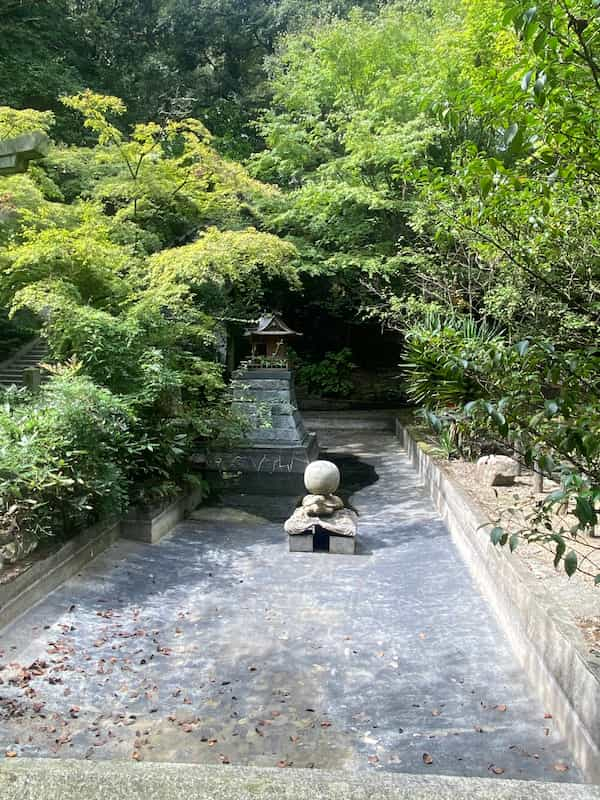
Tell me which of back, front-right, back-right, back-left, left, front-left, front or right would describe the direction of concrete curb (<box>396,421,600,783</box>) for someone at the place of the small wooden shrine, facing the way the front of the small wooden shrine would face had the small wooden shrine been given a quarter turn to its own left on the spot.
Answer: right

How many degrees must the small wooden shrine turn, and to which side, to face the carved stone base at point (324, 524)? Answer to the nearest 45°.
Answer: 0° — it already faces it

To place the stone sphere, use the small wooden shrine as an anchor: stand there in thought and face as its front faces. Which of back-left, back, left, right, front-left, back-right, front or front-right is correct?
front

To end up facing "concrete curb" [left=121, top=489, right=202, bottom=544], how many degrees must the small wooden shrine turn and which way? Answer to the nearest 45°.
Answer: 0° — it already faces it

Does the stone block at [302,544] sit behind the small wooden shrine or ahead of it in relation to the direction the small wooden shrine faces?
ahead

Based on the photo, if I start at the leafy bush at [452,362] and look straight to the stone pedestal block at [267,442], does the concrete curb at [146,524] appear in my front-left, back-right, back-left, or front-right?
front-left

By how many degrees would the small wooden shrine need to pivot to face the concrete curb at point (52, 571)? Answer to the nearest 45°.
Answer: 0° — it already faces it

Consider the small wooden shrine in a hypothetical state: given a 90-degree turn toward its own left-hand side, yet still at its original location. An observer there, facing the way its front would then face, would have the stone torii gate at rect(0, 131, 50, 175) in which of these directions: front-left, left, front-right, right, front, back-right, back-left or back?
right

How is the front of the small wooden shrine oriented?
toward the camera

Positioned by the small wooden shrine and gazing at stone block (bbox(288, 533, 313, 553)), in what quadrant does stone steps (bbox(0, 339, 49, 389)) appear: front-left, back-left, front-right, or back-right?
back-right

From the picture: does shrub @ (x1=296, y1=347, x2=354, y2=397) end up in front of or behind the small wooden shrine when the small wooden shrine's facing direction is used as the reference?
behind
